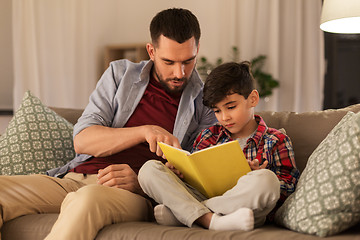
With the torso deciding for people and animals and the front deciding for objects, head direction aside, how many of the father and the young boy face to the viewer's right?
0

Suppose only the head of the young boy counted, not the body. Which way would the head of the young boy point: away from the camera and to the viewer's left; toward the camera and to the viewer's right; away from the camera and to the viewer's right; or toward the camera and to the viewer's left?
toward the camera and to the viewer's left

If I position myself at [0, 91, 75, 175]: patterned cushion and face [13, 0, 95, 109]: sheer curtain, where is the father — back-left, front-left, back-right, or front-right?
back-right

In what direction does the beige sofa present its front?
toward the camera

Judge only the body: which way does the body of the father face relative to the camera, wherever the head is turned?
toward the camera

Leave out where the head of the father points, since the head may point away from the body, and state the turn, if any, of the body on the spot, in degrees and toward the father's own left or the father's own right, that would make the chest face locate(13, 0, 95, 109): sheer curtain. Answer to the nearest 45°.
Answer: approximately 180°

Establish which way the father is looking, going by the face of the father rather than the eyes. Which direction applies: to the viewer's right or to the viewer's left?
to the viewer's right

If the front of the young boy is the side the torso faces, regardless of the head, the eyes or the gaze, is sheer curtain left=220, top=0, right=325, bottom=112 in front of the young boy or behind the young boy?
behind
